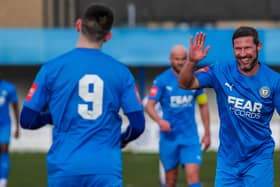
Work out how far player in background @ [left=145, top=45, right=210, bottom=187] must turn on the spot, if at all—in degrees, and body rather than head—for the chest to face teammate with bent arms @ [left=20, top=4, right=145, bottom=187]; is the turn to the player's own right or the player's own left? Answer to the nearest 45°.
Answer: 0° — they already face them

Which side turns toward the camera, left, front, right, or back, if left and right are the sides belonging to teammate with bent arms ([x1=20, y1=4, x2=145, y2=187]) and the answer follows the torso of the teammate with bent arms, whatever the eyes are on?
back

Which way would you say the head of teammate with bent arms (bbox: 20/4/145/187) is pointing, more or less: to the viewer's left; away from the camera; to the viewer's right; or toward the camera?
away from the camera

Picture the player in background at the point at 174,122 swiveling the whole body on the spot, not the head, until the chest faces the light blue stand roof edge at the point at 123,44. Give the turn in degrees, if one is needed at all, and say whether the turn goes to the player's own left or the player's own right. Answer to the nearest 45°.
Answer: approximately 180°

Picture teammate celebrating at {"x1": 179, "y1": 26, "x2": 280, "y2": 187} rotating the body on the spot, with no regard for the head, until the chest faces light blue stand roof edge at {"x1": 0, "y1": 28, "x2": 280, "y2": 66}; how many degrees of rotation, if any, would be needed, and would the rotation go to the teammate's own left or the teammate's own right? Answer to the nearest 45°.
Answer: approximately 180°

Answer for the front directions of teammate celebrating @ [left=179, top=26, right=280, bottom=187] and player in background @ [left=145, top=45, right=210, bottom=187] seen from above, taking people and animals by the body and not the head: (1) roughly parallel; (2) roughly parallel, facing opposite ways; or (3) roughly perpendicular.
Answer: roughly parallel

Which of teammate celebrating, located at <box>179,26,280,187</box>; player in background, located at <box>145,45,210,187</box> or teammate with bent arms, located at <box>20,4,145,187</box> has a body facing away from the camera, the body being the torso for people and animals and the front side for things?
teammate with bent arms, located at <box>20,4,145,187</box>

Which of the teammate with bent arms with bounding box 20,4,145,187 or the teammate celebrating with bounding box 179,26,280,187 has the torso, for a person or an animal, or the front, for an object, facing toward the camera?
the teammate celebrating with bounding box 179,26,280,187

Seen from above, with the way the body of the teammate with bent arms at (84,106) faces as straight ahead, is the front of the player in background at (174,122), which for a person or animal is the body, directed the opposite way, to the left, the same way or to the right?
the opposite way

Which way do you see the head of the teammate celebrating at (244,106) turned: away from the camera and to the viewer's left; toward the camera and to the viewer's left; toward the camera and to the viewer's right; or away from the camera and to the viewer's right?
toward the camera and to the viewer's left

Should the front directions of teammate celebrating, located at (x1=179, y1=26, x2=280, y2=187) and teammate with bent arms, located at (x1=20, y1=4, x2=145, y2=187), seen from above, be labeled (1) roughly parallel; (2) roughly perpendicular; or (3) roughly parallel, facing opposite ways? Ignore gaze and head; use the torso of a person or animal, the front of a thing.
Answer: roughly parallel, facing opposite ways

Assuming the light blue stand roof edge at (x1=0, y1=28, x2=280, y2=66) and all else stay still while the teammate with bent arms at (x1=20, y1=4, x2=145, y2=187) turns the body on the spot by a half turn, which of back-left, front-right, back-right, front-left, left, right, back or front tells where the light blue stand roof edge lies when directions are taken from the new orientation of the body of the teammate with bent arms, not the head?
back

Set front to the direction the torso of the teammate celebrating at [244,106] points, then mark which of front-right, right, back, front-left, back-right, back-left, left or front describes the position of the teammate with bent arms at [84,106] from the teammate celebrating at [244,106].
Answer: front-right
